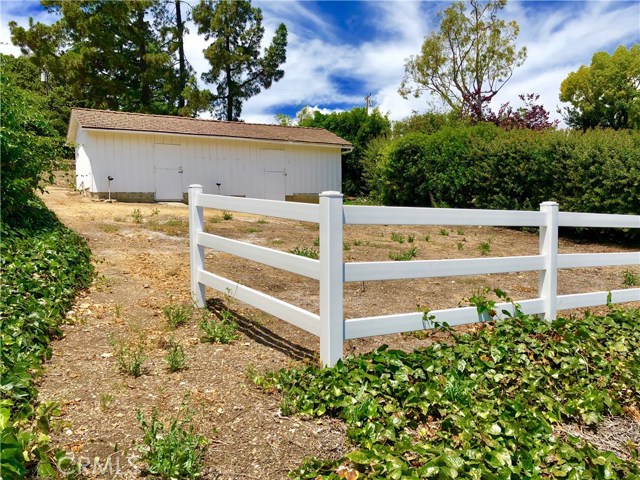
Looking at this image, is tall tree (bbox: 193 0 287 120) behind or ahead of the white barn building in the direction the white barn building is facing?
behind

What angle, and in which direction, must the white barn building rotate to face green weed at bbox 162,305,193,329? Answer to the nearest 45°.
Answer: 0° — it already faces it

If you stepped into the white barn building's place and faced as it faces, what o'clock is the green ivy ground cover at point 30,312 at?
The green ivy ground cover is roughly at 12 o'clock from the white barn building.

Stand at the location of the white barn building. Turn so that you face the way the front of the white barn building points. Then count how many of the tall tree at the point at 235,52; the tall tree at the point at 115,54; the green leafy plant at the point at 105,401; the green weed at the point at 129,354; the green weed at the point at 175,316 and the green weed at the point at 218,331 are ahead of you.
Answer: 4

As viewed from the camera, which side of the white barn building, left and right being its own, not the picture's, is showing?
front

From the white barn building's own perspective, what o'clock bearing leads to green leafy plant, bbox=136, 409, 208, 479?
The green leafy plant is roughly at 12 o'clock from the white barn building.

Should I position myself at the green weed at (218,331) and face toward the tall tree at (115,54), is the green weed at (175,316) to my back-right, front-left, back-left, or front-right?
front-left

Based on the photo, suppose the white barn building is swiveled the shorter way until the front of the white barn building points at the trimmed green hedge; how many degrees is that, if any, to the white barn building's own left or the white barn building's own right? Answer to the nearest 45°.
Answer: approximately 45° to the white barn building's own left

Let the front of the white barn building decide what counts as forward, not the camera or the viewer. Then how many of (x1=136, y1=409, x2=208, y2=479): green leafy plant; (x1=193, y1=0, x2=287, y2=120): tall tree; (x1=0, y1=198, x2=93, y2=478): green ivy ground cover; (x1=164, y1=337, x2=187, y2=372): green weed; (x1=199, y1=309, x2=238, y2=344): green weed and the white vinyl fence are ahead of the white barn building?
5

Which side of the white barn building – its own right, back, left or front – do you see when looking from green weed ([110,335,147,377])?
front

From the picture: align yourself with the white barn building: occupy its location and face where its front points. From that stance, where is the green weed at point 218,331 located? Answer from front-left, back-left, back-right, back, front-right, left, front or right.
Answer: front

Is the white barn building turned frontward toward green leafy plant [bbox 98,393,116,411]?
yes

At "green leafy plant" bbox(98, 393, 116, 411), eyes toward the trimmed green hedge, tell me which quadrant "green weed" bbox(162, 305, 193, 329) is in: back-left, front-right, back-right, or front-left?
front-left

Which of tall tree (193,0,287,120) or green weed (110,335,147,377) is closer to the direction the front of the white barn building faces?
the green weed

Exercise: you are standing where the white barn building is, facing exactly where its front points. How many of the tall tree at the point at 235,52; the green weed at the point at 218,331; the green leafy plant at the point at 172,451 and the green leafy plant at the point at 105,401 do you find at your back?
1

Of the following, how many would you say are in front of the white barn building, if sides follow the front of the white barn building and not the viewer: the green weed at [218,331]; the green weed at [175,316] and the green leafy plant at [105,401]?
3

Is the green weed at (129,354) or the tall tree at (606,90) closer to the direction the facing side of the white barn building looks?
the green weed

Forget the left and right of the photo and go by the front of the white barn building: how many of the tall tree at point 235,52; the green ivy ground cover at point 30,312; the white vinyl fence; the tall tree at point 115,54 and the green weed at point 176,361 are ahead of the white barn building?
3
